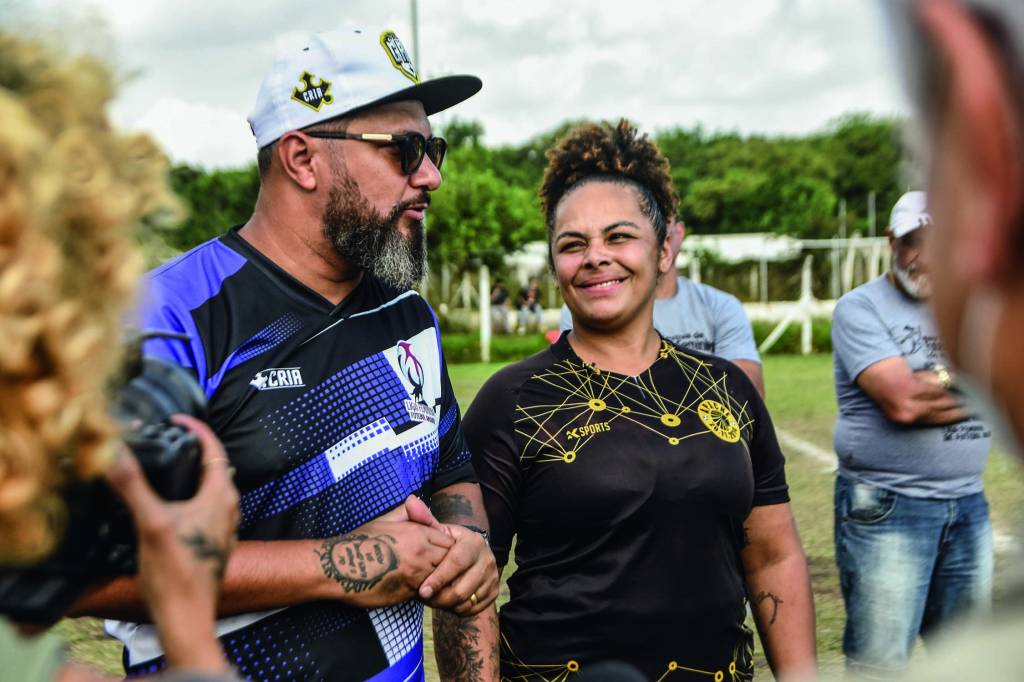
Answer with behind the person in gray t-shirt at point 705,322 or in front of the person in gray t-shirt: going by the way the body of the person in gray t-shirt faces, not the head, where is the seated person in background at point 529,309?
behind

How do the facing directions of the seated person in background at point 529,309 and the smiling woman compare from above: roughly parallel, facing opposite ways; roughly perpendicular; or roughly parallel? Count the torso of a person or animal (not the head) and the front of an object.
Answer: roughly parallel

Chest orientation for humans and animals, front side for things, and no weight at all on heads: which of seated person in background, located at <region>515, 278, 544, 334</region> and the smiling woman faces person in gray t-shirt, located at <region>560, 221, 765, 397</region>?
the seated person in background

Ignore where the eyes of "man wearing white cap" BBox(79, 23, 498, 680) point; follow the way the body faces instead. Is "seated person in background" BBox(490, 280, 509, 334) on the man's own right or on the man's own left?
on the man's own left

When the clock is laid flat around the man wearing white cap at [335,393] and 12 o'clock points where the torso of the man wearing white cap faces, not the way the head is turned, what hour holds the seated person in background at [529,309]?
The seated person in background is roughly at 8 o'clock from the man wearing white cap.

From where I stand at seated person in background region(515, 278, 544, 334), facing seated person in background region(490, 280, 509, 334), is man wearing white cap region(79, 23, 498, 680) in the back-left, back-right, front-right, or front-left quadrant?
front-left

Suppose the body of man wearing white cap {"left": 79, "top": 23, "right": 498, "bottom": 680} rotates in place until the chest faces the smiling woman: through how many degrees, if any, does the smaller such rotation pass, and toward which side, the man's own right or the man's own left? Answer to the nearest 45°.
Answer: approximately 45° to the man's own left

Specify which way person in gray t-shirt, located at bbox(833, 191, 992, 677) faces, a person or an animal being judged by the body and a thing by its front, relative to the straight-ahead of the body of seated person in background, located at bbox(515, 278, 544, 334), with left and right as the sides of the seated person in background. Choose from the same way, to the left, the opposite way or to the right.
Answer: the same way

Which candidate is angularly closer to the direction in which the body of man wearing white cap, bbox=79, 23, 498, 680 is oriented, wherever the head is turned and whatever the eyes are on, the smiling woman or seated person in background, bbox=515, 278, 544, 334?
the smiling woman

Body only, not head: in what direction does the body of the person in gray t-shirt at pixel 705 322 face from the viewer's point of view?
toward the camera

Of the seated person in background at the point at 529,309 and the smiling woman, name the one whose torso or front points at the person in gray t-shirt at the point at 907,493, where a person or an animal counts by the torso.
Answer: the seated person in background

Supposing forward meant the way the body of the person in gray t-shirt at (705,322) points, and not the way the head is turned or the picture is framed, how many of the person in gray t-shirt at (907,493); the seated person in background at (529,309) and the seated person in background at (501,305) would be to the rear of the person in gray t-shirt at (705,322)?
2

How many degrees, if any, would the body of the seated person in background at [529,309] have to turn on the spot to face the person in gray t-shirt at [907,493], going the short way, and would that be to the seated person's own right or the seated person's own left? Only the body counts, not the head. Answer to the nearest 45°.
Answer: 0° — they already face them

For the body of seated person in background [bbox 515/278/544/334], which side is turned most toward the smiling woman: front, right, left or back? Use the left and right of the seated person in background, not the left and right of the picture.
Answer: front

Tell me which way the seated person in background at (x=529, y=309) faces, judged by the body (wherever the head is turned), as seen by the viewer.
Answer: toward the camera
